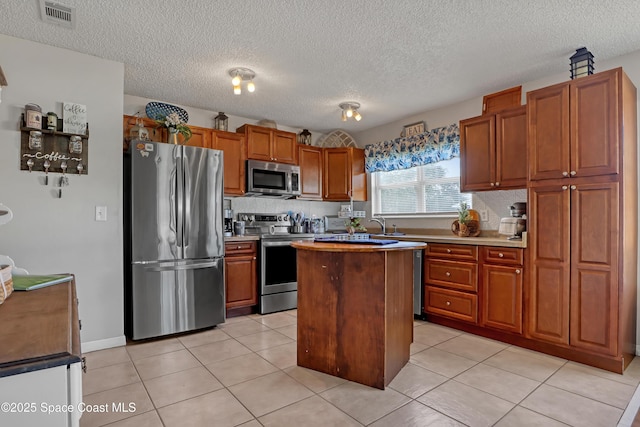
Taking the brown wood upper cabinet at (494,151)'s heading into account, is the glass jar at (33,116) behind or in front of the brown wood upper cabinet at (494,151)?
in front

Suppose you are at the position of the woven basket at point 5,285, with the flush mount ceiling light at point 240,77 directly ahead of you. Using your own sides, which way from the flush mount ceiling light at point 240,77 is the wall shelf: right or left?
left

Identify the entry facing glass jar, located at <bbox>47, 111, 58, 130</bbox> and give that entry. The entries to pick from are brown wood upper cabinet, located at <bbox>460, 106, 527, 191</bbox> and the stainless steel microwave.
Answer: the brown wood upper cabinet

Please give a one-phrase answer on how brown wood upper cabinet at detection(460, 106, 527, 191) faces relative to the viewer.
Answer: facing the viewer and to the left of the viewer

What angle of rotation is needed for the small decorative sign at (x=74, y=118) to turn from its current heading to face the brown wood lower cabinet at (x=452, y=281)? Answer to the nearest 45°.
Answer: approximately 45° to its left

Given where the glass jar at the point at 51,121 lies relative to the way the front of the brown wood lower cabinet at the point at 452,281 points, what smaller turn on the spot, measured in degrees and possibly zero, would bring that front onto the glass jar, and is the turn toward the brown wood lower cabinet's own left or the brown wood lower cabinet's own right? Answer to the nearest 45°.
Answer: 0° — it already faces it

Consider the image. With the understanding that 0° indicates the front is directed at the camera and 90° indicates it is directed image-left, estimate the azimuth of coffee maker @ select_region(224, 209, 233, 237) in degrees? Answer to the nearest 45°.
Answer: approximately 0°

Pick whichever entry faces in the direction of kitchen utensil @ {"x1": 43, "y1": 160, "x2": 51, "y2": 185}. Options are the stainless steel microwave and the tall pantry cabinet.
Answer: the tall pantry cabinet

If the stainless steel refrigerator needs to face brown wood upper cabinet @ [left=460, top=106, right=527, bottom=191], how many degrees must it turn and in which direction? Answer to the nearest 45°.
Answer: approximately 90° to its left

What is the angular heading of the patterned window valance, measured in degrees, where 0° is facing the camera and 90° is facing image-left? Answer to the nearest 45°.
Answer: approximately 45°

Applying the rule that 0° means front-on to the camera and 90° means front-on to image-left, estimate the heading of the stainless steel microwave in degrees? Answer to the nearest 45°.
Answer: approximately 315°

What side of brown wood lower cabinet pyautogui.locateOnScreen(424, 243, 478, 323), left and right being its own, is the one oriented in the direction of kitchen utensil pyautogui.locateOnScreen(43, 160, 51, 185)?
front

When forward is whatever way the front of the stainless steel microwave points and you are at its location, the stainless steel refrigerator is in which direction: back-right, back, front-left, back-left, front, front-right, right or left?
right

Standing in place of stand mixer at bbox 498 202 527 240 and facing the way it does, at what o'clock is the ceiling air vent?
The ceiling air vent is roughly at 12 o'clock from the stand mixer.
